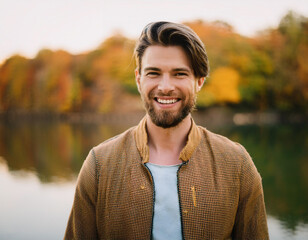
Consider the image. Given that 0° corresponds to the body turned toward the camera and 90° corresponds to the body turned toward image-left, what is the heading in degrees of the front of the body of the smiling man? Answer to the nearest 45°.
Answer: approximately 0°
